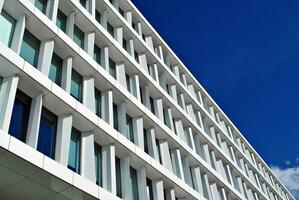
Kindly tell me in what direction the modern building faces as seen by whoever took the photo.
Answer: facing the viewer and to the right of the viewer
